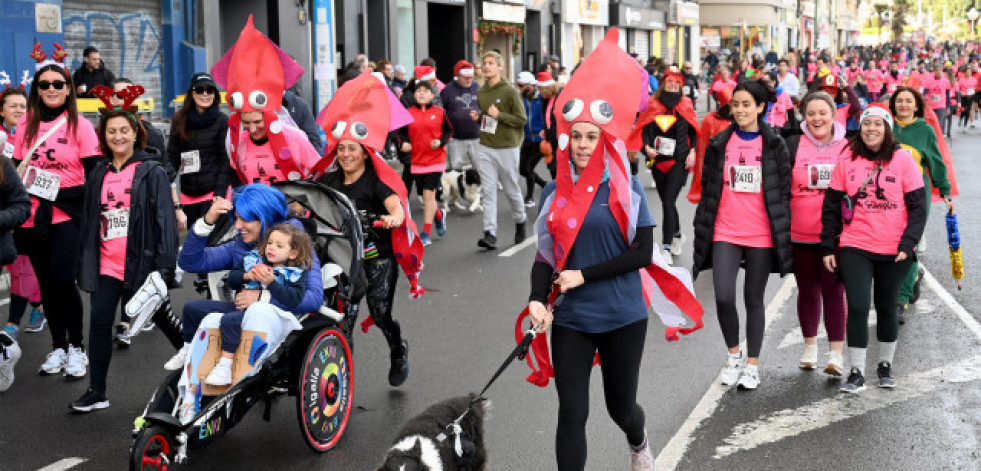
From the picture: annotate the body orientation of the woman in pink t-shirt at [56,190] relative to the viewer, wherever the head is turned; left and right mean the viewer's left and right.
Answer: facing the viewer

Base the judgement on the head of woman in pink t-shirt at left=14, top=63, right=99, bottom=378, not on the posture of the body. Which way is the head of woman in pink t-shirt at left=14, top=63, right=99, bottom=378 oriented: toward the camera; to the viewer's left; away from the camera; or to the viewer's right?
toward the camera

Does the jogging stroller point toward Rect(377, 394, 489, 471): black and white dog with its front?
no

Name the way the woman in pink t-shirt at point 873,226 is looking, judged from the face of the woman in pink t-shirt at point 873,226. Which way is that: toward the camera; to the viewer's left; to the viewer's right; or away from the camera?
toward the camera

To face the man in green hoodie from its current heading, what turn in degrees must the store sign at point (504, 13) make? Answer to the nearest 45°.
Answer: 0° — it already faces them

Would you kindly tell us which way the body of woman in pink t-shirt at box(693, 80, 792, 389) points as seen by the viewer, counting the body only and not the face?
toward the camera

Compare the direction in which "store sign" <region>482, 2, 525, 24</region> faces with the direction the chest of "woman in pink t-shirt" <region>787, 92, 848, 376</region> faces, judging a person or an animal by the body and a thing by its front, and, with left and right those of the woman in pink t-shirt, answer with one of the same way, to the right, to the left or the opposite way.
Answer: the same way

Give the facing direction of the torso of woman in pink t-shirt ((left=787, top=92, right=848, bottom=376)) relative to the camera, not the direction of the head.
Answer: toward the camera

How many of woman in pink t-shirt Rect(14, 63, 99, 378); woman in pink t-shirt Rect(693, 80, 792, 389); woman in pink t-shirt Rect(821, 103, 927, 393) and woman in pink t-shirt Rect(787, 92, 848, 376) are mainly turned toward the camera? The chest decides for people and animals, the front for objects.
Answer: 4

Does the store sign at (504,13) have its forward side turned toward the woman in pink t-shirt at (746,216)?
yes

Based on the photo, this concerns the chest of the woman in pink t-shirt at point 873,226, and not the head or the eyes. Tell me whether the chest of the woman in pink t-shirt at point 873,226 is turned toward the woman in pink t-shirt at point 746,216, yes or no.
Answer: no

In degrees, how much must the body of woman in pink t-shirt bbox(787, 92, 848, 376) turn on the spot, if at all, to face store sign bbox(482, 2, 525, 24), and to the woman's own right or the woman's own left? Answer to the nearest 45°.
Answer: approximately 180°

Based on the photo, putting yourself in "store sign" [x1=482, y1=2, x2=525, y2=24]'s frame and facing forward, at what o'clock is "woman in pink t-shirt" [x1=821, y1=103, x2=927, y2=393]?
The woman in pink t-shirt is roughly at 12 o'clock from the store sign.
